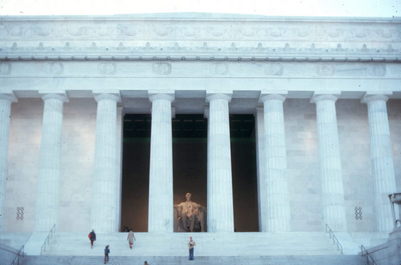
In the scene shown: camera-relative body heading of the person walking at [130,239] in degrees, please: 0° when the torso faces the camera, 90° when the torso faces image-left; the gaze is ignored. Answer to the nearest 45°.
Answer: approximately 180°
